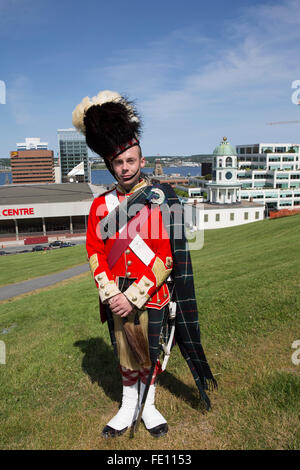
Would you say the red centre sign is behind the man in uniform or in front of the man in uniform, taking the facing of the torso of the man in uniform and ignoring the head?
behind

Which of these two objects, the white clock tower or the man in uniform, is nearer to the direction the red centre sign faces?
the man in uniform

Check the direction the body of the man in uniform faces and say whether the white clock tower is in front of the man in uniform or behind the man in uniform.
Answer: behind

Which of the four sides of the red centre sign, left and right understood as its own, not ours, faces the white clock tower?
left

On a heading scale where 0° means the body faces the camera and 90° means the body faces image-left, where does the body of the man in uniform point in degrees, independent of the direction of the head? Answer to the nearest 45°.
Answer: approximately 0°

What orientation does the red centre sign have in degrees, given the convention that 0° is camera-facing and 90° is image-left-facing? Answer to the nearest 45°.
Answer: approximately 0°

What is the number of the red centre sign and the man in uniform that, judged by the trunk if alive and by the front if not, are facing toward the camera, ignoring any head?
2

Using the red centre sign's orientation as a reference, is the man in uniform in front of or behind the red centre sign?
in front
